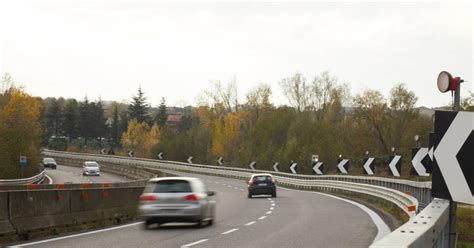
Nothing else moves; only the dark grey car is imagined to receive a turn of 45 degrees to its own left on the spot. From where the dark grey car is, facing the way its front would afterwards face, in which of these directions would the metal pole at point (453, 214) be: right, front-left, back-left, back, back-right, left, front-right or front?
back-left

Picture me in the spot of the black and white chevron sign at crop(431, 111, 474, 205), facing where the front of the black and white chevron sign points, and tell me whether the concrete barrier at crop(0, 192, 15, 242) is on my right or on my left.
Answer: on my right

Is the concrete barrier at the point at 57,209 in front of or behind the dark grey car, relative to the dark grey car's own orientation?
behind

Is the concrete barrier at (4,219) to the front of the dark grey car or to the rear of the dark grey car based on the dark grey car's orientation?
to the rear

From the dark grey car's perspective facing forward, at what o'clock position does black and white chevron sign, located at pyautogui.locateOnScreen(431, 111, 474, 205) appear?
The black and white chevron sign is roughly at 6 o'clock from the dark grey car.

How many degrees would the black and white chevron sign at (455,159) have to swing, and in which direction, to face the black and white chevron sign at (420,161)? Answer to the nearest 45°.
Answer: approximately 135° to its right

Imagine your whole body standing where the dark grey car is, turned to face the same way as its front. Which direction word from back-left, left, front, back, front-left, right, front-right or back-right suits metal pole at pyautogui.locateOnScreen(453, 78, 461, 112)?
back

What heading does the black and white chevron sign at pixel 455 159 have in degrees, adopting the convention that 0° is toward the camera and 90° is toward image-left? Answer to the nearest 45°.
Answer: approximately 45°

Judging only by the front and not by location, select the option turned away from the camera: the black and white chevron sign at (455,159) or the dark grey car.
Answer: the dark grey car

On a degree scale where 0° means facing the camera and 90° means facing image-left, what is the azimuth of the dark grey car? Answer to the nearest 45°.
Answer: approximately 180°
